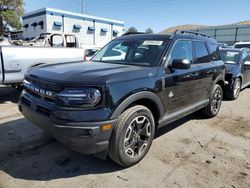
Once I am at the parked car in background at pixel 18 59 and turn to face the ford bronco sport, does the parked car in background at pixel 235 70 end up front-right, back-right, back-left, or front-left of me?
front-left

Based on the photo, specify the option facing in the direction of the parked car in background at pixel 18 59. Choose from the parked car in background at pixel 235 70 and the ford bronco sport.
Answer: the parked car in background at pixel 235 70

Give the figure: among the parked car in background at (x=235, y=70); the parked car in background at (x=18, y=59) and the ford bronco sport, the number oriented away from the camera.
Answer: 0

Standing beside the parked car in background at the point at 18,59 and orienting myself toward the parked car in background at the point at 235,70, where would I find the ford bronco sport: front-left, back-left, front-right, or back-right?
front-right

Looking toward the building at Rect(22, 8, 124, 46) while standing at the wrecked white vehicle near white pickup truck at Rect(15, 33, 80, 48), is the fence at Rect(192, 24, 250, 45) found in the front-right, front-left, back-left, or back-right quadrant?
front-right

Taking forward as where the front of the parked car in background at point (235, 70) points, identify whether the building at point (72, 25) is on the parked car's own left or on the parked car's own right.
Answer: on the parked car's own right

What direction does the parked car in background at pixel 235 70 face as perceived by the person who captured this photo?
facing the viewer and to the left of the viewer

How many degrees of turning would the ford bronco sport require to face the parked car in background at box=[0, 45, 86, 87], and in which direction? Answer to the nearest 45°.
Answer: approximately 90° to its right
